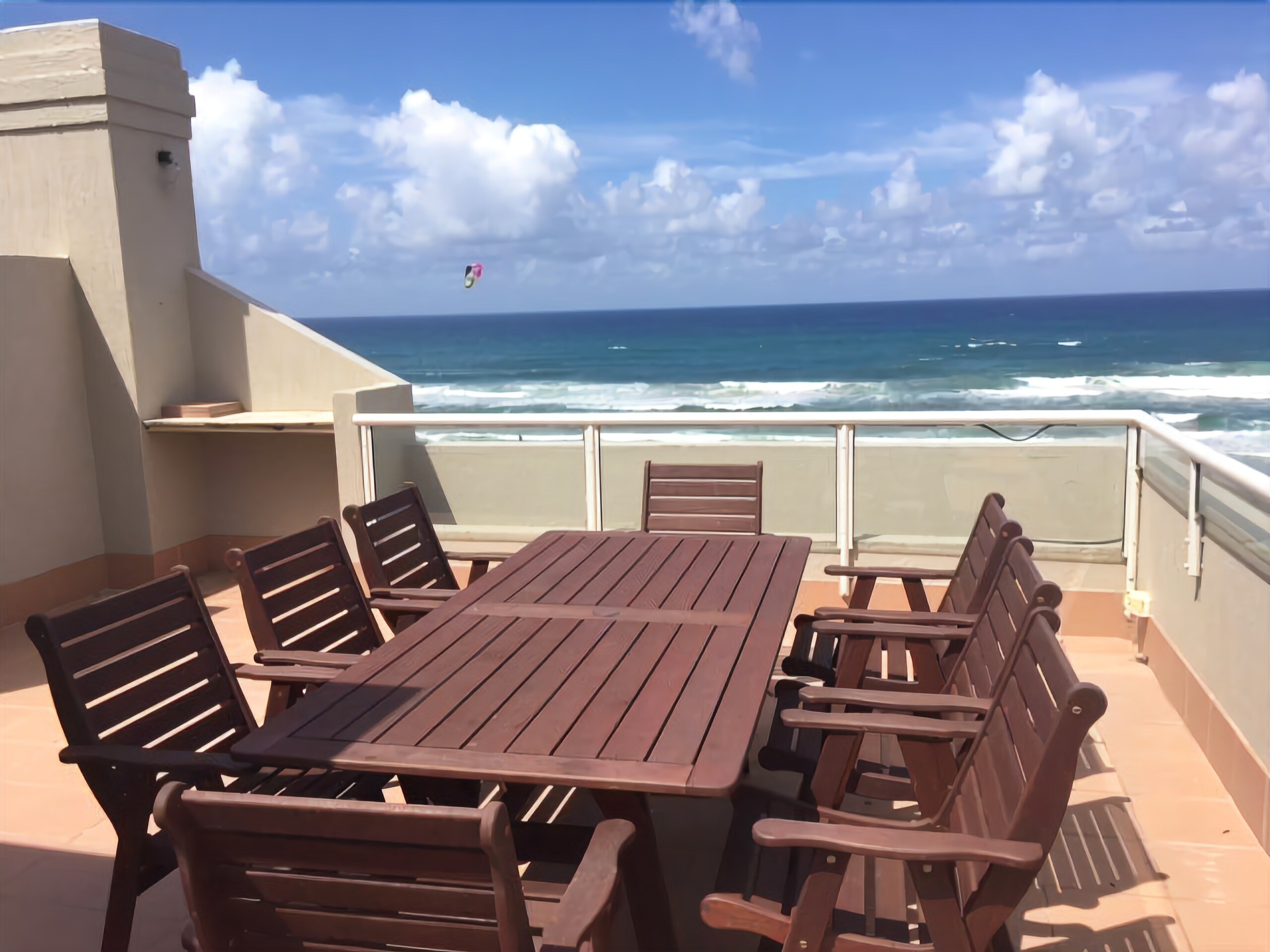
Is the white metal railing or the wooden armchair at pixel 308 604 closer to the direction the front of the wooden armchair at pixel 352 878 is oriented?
the white metal railing

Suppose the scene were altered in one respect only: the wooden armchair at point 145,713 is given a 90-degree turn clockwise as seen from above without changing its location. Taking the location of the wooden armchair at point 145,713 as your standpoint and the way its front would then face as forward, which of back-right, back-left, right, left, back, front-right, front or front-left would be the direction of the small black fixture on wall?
back-right

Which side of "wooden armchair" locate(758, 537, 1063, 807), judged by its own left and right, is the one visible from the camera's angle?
left

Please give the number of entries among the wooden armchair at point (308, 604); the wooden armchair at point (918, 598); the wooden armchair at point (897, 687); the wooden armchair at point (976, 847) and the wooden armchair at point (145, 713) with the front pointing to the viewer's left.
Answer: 3

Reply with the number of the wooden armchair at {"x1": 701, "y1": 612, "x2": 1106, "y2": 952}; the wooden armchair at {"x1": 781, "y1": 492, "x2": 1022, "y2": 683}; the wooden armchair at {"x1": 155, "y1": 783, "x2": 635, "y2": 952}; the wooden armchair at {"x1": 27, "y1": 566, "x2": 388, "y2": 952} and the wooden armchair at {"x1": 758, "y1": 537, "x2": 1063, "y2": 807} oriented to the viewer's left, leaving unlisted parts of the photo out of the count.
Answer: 3

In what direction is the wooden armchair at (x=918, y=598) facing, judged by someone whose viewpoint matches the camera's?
facing to the left of the viewer

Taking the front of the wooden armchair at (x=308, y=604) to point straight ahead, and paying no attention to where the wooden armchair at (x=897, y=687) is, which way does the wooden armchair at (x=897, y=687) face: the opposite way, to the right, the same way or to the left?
the opposite way

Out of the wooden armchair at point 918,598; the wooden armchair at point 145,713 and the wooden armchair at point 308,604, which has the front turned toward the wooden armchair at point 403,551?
the wooden armchair at point 918,598

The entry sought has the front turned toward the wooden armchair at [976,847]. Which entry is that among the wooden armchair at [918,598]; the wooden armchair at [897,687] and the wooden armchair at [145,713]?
the wooden armchair at [145,713]

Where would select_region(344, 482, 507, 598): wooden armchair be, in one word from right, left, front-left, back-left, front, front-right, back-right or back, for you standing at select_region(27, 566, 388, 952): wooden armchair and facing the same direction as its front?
left

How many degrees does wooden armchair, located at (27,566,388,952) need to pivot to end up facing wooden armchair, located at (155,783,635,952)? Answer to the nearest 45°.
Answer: approximately 45° to its right

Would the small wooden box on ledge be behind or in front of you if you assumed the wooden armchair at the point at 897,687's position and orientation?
in front

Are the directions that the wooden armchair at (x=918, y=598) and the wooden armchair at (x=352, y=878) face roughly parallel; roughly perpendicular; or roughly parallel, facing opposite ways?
roughly perpendicular

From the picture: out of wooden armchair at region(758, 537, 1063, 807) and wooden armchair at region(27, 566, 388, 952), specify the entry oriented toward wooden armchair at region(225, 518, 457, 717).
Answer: wooden armchair at region(758, 537, 1063, 807)

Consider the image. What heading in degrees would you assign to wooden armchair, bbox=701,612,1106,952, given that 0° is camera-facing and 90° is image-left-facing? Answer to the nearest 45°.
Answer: approximately 90°

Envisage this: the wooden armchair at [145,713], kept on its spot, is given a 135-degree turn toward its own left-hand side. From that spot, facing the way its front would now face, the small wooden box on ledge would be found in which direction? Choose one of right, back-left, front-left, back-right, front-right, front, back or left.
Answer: front

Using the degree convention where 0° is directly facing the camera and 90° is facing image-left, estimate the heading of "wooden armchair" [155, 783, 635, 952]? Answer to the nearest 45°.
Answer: approximately 225°

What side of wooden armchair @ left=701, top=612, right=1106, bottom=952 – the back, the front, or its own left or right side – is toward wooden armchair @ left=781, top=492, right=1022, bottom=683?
right
